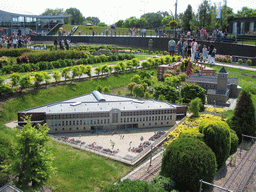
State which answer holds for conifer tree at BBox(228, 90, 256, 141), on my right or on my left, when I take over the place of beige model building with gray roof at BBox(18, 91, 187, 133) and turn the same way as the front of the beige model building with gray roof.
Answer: on my left

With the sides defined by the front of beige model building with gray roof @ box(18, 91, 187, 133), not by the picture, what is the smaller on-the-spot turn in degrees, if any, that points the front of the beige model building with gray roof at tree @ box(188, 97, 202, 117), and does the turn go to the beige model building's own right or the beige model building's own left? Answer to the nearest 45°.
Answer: approximately 90° to the beige model building's own left

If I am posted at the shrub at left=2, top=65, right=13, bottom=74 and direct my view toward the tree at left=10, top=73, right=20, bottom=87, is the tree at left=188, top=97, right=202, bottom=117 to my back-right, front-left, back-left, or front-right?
front-left

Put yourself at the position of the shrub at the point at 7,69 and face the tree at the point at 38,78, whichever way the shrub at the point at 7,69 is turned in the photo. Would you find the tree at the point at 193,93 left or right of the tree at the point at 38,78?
left

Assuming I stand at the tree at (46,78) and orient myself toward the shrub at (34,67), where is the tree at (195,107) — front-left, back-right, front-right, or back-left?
back-right

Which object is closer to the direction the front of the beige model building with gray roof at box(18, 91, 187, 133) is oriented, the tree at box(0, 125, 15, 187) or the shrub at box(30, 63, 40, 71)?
the tree

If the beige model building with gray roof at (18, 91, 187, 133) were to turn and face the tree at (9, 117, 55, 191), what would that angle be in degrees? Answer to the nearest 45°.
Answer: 0° — it already faces it

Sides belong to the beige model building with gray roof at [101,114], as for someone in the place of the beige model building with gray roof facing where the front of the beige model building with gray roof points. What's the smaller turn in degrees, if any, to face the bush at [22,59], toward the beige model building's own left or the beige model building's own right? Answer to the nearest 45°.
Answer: approximately 135° to the beige model building's own right

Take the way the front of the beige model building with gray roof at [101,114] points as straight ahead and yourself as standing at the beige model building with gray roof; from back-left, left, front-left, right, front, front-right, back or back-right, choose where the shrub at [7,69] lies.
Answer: back-right

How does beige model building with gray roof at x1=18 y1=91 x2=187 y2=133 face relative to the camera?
toward the camera

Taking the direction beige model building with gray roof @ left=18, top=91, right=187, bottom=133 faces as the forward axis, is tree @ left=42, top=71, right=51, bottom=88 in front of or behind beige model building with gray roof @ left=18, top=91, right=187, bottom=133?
behind

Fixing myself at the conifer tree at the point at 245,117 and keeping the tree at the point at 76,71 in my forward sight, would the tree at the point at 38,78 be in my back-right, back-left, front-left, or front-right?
front-left

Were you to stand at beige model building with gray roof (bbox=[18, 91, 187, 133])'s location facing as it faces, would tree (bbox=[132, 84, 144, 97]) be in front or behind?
behind

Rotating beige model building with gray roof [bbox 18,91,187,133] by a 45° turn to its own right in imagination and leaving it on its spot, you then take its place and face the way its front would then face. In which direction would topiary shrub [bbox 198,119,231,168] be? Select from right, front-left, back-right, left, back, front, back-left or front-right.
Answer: left
